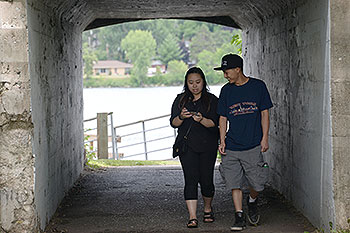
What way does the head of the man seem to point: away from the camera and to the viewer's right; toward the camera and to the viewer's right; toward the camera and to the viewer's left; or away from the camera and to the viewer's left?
toward the camera and to the viewer's left

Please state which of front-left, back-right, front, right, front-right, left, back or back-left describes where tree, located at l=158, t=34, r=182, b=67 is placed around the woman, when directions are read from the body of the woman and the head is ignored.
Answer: back

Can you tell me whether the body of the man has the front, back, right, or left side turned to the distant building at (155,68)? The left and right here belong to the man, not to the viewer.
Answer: back

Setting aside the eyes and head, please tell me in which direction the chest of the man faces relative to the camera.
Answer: toward the camera

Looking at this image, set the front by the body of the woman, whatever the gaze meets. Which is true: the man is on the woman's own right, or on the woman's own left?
on the woman's own left

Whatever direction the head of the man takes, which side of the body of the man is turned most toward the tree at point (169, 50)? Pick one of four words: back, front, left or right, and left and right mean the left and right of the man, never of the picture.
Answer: back

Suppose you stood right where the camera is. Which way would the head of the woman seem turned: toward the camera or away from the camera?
toward the camera

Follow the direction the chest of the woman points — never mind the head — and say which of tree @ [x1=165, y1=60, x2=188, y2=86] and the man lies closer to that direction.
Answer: the man

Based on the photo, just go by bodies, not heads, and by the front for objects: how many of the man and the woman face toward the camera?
2

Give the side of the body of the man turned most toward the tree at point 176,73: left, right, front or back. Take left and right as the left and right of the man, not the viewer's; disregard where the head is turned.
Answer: back

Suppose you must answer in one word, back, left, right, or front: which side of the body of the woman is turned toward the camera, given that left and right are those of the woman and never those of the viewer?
front

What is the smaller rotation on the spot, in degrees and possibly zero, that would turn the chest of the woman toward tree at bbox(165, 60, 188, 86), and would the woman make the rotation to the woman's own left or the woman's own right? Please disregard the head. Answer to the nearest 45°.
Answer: approximately 180°

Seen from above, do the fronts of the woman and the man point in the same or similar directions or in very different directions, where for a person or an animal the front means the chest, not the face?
same or similar directions
